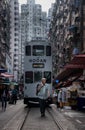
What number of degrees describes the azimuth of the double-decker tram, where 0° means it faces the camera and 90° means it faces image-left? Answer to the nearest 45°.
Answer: approximately 0°
